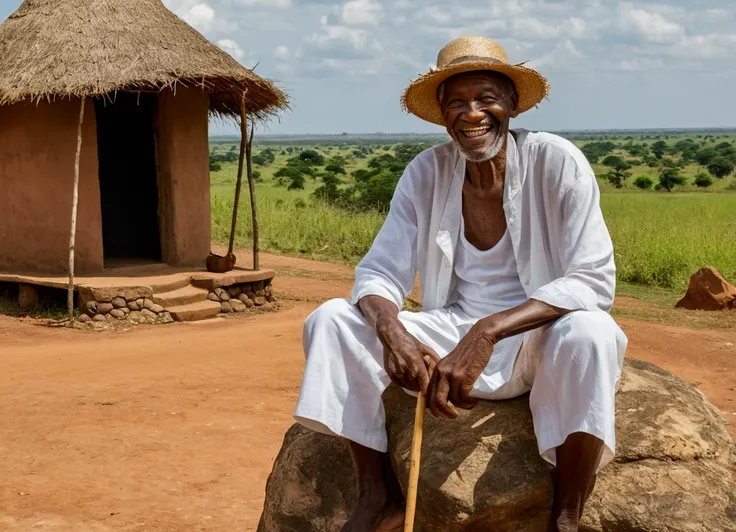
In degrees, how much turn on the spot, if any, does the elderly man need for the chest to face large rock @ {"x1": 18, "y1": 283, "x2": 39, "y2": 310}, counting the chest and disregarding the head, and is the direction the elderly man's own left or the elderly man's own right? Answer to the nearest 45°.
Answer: approximately 135° to the elderly man's own right

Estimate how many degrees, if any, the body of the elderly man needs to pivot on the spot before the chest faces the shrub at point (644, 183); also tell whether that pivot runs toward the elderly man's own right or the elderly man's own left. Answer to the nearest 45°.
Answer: approximately 180°

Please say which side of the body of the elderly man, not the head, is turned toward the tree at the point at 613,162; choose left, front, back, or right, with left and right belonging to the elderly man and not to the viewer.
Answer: back

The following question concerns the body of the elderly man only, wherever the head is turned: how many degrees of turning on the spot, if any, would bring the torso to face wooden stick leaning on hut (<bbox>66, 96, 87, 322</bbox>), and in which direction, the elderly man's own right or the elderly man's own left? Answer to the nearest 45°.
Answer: approximately 135° to the elderly man's own right

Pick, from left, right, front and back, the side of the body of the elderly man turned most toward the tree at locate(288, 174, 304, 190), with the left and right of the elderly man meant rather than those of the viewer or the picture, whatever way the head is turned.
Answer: back

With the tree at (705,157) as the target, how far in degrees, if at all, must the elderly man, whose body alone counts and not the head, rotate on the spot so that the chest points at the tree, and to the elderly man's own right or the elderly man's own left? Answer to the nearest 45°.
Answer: approximately 180°

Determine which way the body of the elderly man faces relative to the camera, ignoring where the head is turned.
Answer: toward the camera

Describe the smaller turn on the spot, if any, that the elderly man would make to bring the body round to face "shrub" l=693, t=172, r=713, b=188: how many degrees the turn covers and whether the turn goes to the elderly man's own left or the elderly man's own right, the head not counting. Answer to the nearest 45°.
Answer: approximately 180°

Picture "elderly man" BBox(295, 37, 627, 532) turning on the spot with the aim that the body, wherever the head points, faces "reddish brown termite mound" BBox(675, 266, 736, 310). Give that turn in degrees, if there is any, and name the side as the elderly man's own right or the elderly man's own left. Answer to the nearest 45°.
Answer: approximately 180°
